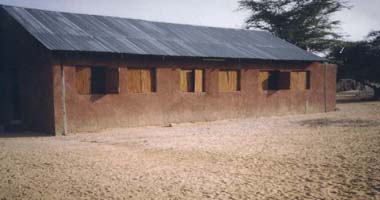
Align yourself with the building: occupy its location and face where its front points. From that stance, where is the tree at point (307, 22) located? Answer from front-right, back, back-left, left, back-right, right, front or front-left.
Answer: left

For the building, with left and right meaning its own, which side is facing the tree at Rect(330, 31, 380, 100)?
left
